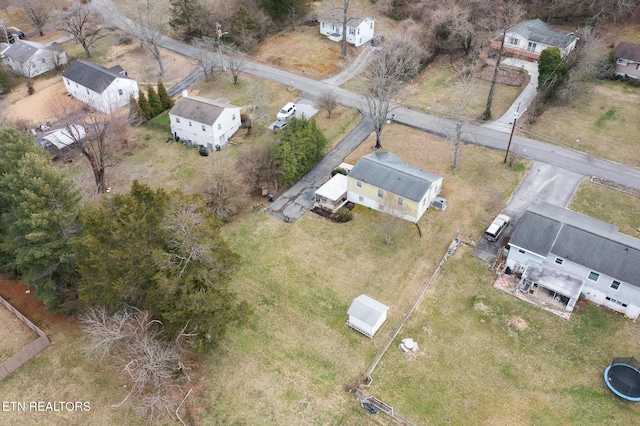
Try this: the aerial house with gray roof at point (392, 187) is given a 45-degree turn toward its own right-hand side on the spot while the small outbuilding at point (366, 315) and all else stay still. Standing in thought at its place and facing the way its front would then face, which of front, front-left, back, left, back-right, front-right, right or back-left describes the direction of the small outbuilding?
right

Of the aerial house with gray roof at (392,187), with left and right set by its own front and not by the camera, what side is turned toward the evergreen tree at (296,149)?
left

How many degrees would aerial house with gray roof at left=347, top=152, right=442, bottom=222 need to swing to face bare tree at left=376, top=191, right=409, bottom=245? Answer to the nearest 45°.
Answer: approximately 135° to its right

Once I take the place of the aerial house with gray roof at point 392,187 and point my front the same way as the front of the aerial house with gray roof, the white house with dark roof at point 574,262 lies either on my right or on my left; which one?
on my right

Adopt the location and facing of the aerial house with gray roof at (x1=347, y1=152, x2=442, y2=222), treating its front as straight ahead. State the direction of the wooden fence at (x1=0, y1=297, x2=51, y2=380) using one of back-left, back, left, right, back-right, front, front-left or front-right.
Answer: back

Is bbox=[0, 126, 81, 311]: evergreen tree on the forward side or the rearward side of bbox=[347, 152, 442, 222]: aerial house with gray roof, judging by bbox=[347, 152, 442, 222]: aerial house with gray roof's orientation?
on the rearward side

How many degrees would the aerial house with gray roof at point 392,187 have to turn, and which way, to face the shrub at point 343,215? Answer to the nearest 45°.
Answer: approximately 180°

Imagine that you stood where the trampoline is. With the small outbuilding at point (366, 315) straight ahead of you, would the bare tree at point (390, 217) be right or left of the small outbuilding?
right

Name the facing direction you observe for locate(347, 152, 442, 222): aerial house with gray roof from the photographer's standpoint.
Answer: facing away from the viewer and to the right of the viewer

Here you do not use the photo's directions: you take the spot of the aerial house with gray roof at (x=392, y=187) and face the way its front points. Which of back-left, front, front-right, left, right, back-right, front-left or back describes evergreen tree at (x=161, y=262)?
back

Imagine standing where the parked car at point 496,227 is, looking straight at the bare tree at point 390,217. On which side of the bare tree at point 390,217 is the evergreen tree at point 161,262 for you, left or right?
left

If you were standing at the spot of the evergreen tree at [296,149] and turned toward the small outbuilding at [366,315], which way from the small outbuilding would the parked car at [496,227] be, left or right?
left

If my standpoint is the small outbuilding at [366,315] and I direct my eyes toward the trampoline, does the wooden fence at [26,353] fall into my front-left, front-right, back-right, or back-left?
back-right

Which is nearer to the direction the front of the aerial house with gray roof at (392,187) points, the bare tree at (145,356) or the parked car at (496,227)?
the parked car
